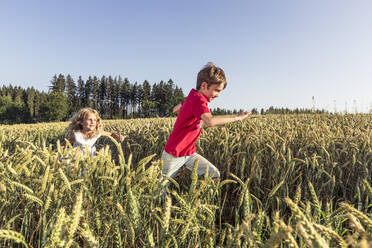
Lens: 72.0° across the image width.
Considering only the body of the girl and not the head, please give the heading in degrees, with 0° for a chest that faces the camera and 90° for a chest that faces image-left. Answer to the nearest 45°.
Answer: approximately 315°

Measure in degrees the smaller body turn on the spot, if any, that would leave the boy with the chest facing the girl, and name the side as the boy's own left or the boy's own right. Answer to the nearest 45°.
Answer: approximately 135° to the boy's own left

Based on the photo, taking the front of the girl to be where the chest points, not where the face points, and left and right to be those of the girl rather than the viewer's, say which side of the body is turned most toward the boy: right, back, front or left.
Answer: front

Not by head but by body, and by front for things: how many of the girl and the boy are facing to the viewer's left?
0

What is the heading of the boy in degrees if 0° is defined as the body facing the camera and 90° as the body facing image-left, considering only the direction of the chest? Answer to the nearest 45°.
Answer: approximately 270°
